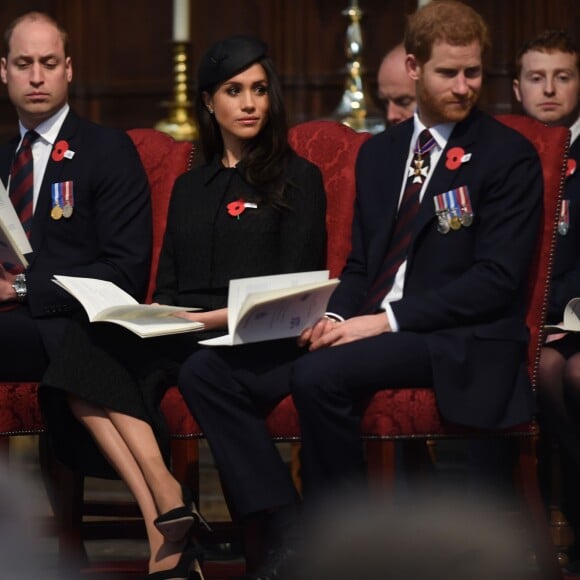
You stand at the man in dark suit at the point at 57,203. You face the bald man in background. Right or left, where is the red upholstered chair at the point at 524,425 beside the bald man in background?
right

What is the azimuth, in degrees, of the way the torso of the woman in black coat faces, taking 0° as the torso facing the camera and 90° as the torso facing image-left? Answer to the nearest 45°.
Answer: approximately 45°

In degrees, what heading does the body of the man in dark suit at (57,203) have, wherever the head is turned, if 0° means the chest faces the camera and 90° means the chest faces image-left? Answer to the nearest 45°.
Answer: approximately 45°

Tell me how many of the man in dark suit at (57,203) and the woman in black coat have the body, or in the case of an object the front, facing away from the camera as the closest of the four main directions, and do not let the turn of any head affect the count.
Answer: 0

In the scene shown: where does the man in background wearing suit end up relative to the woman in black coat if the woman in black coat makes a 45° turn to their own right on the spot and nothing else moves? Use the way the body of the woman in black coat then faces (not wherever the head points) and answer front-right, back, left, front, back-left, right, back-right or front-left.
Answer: back

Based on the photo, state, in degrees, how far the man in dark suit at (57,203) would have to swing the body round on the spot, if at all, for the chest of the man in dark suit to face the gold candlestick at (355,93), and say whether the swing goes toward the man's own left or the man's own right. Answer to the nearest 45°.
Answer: approximately 180°

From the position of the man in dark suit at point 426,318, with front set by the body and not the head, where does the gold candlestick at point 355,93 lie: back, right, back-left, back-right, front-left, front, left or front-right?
back-right
